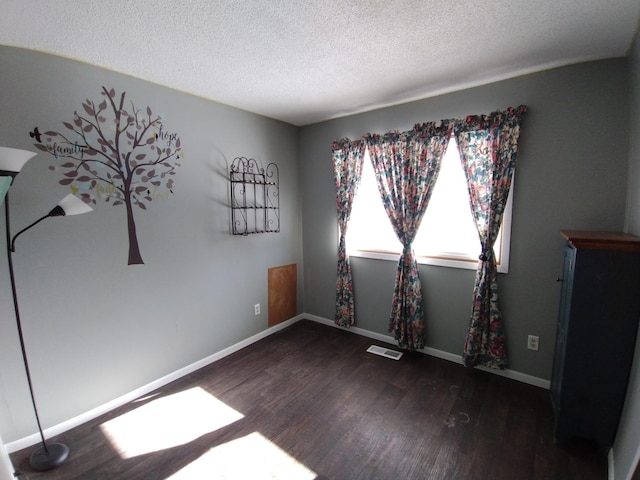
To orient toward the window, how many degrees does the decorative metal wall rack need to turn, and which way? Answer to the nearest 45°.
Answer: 0° — it already faces it

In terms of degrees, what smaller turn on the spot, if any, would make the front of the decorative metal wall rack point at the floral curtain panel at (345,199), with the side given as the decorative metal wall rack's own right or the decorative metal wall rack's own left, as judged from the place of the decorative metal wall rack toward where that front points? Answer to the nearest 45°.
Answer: approximately 45° to the decorative metal wall rack's own left

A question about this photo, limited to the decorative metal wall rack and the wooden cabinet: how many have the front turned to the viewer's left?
1

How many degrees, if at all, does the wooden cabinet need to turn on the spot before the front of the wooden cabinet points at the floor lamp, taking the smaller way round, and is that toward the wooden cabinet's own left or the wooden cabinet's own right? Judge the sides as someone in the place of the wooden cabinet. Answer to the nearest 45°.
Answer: approximately 45° to the wooden cabinet's own left

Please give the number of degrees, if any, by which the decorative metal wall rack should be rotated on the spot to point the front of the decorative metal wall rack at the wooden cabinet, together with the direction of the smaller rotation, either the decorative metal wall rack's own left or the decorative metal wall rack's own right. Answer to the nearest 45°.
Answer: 0° — it already faces it

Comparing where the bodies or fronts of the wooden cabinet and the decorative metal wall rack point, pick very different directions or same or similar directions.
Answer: very different directions

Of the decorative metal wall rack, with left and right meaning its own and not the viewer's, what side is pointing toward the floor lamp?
right

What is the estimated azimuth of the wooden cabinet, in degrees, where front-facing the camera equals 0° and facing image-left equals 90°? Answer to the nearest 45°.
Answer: approximately 90°

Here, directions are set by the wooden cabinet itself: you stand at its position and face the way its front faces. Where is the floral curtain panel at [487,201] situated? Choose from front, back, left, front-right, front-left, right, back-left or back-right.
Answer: front-right
